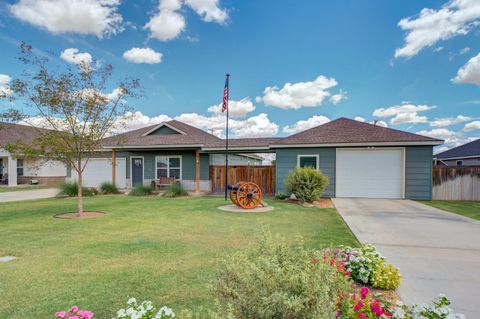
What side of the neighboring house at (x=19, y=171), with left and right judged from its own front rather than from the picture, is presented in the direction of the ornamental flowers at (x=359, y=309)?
front

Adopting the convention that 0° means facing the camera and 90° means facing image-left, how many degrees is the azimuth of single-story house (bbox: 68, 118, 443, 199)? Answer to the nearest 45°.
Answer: approximately 0°

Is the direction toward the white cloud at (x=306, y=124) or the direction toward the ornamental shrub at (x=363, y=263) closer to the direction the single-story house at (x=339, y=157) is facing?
the ornamental shrub

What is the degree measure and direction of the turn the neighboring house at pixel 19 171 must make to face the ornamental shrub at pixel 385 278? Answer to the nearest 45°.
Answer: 0° — it already faces it

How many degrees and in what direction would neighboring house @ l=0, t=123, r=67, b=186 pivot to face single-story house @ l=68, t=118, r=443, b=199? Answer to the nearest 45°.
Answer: approximately 45° to its left

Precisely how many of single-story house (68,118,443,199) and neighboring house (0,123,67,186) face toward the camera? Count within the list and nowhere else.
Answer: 2

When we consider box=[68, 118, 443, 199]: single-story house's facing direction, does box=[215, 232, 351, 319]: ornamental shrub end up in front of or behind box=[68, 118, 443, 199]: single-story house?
in front

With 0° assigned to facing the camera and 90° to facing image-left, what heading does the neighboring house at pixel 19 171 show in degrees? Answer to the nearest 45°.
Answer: approximately 0°
